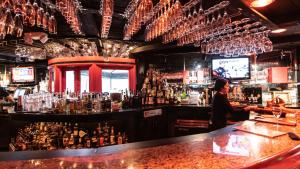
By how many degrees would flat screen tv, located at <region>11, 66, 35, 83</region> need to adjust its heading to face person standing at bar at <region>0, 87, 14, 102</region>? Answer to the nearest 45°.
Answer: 0° — it already faces them

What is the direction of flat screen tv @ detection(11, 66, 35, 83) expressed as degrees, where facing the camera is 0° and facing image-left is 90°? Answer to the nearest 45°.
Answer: approximately 0°
